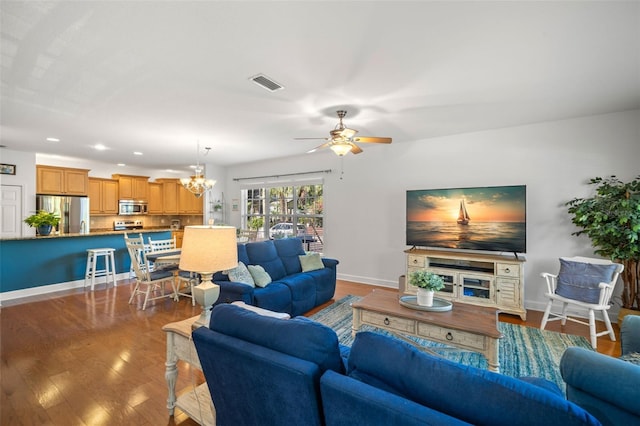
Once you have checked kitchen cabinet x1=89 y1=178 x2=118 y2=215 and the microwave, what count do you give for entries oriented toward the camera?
2

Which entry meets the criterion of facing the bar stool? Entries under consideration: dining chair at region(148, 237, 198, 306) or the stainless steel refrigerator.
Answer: the stainless steel refrigerator

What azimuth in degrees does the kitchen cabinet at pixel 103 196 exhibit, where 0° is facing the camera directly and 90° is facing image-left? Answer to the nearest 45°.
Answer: approximately 0°

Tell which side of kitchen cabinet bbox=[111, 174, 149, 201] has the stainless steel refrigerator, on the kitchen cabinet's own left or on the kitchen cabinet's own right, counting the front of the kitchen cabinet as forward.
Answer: on the kitchen cabinet's own right

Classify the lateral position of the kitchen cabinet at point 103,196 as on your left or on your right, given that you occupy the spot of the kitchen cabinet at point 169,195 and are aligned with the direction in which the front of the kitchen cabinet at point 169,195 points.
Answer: on your right

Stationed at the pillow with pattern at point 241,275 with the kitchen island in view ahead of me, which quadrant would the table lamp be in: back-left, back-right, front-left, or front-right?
back-left

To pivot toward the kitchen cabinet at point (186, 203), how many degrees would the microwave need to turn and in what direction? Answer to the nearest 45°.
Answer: approximately 90° to its left
